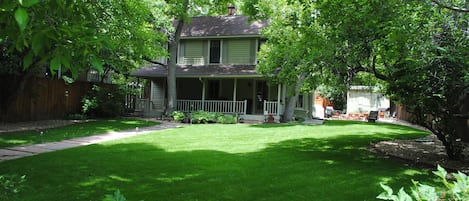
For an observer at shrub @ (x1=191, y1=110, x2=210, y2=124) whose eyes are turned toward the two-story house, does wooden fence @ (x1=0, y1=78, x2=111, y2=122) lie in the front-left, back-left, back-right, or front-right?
back-left

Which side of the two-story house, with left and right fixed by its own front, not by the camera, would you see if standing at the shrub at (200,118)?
front

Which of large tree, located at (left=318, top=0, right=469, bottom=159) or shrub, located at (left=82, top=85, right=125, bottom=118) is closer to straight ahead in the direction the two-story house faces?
the large tree

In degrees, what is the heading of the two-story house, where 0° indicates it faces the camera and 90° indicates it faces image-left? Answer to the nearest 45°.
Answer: approximately 0°

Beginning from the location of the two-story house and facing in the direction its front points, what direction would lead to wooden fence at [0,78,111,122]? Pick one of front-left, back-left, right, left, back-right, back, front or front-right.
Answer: front-right

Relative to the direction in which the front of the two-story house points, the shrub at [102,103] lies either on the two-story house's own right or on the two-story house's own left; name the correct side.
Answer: on the two-story house's own right

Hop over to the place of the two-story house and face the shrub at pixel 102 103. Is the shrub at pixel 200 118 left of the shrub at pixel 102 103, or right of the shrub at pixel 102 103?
left

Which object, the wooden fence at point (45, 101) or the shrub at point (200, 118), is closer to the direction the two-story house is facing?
the shrub

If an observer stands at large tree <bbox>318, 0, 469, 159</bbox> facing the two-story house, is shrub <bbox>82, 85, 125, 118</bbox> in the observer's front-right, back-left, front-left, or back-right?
front-left

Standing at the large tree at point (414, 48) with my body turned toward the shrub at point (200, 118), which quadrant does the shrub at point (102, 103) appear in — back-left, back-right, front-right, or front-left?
front-left

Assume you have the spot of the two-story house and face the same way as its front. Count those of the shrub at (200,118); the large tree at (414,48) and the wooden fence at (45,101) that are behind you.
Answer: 0

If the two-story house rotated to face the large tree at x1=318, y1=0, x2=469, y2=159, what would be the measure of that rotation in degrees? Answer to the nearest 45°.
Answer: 0° — it already faces it

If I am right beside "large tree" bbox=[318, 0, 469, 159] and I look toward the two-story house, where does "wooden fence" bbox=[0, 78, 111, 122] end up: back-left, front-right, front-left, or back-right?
front-left
